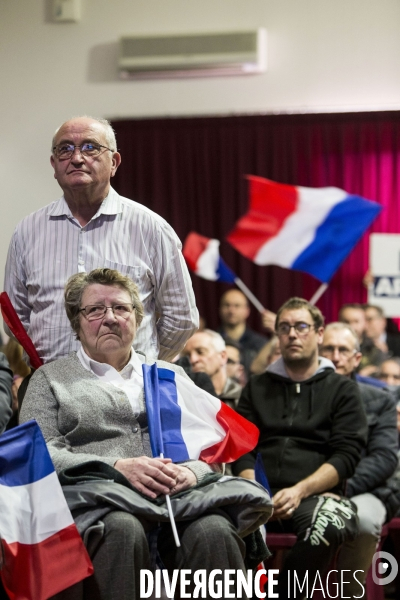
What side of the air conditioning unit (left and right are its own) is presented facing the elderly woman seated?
front

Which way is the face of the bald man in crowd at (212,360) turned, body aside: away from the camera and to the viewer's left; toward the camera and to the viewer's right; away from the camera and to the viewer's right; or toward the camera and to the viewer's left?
toward the camera and to the viewer's left

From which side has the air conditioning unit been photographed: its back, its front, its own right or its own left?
front

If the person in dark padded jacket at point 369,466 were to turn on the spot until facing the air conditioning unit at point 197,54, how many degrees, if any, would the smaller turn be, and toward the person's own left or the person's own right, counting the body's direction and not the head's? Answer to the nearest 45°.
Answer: approximately 135° to the person's own right

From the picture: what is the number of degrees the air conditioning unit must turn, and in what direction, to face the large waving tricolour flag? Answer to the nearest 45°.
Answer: approximately 45° to its left

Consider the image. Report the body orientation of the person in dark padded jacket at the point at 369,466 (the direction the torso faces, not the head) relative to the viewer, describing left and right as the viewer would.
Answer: facing the viewer and to the left of the viewer

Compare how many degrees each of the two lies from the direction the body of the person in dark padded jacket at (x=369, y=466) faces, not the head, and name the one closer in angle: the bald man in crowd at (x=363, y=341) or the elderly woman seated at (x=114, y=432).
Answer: the elderly woman seated

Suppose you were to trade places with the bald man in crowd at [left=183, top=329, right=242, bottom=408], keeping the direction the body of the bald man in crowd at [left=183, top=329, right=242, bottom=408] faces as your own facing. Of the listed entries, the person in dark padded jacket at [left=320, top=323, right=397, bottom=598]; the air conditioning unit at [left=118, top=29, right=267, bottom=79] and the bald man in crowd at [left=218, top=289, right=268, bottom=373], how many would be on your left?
1
